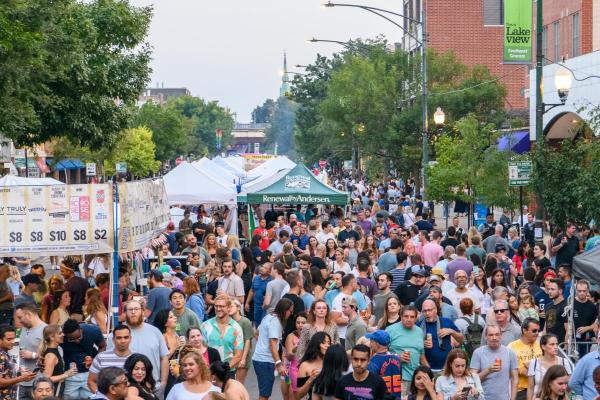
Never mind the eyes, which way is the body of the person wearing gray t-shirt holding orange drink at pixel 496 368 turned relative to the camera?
toward the camera

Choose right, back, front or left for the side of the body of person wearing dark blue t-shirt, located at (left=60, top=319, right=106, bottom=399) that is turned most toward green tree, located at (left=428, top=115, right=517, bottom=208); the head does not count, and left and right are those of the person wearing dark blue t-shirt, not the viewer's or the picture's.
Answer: back

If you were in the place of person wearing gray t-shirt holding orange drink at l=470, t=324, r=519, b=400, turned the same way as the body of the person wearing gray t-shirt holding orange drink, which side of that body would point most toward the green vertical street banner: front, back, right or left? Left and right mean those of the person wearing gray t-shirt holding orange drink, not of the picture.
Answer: back

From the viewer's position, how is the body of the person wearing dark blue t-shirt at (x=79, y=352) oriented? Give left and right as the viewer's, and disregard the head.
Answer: facing the viewer and to the left of the viewer

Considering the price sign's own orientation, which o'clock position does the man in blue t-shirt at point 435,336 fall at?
The man in blue t-shirt is roughly at 10 o'clock from the price sign.

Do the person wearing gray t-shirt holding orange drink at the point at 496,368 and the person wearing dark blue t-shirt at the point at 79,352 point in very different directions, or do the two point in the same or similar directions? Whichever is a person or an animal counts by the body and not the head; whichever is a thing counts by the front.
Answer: same or similar directions

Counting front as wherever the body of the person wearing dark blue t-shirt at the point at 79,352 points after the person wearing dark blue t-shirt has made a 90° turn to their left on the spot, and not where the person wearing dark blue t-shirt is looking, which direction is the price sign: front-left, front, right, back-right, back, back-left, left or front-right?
back-left

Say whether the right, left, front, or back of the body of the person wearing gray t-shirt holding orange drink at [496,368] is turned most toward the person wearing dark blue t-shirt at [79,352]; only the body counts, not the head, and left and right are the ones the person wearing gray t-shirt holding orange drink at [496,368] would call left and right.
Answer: right

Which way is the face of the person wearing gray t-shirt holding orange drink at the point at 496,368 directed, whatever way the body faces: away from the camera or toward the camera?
toward the camera

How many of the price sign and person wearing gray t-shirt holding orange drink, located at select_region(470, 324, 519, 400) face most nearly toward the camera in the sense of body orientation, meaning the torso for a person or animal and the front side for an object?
2

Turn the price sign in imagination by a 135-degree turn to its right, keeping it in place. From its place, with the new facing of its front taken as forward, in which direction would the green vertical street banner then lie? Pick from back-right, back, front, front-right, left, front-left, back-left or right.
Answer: right

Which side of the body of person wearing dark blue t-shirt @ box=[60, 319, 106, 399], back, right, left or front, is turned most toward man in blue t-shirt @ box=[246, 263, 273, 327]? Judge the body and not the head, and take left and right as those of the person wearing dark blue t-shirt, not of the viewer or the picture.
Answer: back

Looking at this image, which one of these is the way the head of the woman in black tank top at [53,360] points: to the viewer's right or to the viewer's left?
to the viewer's right

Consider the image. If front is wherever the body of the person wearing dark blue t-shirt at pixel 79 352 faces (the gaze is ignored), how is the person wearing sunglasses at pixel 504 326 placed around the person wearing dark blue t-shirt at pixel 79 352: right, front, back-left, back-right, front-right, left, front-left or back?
back-left

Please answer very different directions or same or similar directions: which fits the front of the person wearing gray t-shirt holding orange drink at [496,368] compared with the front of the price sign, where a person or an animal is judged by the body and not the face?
same or similar directions

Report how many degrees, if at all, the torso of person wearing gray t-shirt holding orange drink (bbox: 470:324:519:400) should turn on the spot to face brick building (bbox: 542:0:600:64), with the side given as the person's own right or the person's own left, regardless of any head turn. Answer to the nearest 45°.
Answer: approximately 180°

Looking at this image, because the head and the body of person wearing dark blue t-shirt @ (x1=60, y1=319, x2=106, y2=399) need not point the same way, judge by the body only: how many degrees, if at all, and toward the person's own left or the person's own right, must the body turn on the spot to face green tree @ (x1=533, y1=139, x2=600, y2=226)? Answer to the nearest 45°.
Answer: approximately 180°
